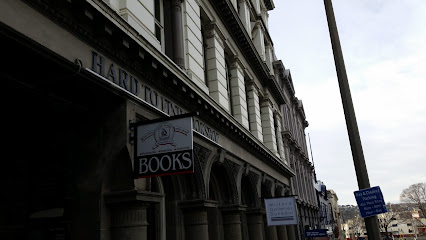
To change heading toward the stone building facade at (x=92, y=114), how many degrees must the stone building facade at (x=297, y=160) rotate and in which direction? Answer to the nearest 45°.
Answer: approximately 90° to its right

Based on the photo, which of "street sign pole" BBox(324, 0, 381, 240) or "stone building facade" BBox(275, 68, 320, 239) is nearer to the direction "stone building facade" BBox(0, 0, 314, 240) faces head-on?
the street sign pole

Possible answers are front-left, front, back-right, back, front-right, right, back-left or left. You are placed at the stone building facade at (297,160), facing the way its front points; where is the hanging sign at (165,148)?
right

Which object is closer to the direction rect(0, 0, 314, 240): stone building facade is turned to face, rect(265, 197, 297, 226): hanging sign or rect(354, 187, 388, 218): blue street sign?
the blue street sign

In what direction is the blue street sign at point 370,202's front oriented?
toward the camera

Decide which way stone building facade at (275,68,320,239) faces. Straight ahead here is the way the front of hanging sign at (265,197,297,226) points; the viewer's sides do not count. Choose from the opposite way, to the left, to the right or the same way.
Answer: to the left

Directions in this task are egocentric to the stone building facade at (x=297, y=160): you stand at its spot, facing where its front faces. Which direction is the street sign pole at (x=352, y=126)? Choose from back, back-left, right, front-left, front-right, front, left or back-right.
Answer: right

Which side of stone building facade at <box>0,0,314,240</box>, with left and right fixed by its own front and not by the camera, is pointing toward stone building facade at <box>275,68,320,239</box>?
left

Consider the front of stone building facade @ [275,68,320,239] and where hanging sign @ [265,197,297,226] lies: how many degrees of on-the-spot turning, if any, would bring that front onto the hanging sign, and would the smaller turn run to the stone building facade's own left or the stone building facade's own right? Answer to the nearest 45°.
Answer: approximately 90° to the stone building facade's own right

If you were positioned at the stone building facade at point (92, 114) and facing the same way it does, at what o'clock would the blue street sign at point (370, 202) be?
The blue street sign is roughly at 11 o'clock from the stone building facade.

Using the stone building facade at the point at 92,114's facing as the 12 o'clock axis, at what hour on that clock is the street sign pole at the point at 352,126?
The street sign pole is roughly at 11 o'clock from the stone building facade.

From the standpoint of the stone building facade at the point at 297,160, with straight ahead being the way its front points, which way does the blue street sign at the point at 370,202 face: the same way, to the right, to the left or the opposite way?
to the right

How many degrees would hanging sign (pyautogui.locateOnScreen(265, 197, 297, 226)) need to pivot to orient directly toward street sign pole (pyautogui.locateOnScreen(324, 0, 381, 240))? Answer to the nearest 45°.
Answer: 0° — it already faces it

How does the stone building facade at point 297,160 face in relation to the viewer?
to the viewer's right
